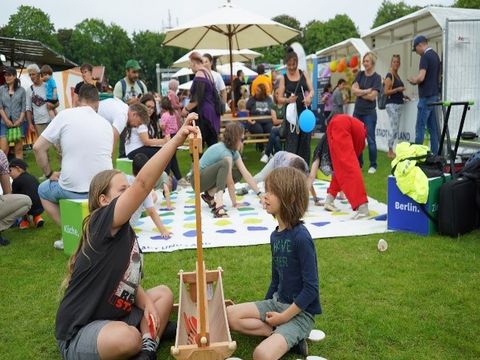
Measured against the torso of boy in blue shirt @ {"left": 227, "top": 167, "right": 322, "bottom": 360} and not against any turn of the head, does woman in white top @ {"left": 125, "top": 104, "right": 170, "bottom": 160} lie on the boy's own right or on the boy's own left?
on the boy's own right

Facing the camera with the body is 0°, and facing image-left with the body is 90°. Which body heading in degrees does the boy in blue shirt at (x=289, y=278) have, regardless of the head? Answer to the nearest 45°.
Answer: approximately 45°

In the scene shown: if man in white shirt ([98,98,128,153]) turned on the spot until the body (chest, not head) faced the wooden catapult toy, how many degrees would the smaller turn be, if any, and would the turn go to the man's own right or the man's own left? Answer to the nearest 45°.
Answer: approximately 90° to the man's own right

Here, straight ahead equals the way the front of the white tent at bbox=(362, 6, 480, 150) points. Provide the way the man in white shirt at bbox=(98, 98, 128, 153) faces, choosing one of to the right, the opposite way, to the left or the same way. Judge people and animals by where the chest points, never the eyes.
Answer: the opposite way

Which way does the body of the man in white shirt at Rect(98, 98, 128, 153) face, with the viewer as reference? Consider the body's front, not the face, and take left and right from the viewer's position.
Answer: facing to the right of the viewer

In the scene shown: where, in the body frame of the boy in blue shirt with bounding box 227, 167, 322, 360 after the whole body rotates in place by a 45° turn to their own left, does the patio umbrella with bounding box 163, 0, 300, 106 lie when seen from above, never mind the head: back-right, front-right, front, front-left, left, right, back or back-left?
back

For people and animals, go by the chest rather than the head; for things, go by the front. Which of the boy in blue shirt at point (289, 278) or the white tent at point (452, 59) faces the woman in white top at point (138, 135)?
the white tent

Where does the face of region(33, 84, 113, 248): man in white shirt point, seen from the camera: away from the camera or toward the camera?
away from the camera

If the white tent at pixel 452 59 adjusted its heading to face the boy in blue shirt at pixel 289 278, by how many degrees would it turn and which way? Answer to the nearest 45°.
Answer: approximately 45° to its left
